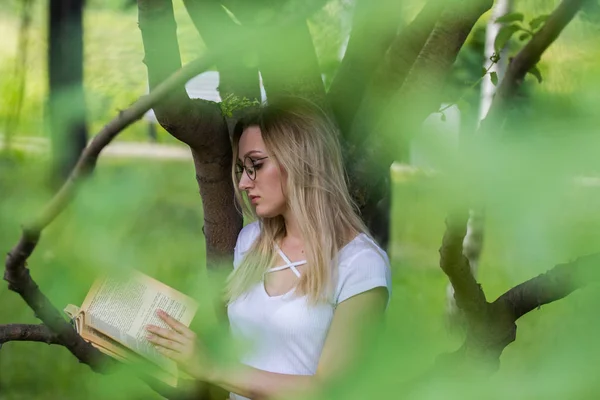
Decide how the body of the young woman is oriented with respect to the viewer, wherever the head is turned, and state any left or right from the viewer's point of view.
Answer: facing the viewer and to the left of the viewer

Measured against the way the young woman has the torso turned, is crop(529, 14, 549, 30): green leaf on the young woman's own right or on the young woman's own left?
on the young woman's own left

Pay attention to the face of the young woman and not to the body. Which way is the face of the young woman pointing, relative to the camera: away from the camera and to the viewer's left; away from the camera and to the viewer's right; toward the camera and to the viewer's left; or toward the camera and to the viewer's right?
toward the camera and to the viewer's left
